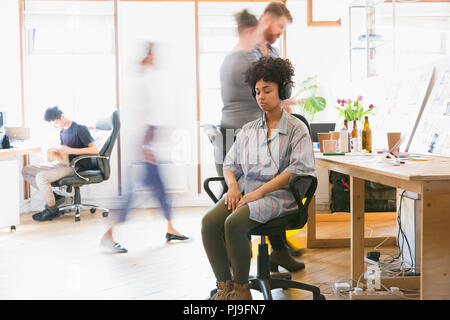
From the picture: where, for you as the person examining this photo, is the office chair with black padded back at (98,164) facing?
facing to the left of the viewer

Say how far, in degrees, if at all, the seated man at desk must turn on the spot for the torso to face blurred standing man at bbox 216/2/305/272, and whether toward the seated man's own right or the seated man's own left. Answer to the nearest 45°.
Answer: approximately 90° to the seated man's own left

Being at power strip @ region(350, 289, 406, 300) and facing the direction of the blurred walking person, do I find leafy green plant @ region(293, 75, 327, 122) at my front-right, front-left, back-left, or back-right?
front-right

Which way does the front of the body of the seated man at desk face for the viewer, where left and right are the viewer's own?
facing to the left of the viewer

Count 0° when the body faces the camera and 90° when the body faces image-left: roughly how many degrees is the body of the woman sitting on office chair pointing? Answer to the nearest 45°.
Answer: approximately 45°

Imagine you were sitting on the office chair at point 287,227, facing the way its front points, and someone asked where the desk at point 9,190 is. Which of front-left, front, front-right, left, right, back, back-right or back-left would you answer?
right

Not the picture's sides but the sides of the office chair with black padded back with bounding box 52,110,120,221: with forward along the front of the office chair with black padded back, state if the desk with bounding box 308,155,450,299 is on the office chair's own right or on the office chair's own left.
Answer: on the office chair's own left

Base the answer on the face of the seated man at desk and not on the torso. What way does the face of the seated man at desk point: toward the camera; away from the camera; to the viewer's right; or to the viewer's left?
to the viewer's left
